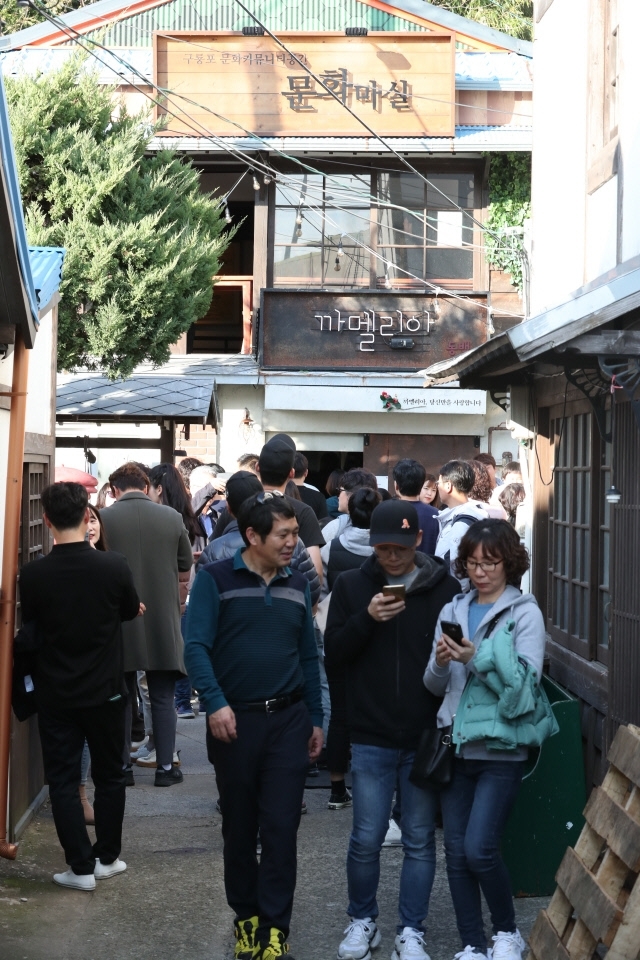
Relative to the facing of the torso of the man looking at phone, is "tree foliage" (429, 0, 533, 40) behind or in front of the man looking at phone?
behind

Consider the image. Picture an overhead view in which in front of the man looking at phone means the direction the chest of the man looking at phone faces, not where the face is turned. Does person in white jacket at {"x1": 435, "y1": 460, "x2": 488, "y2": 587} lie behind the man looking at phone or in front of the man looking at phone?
behind

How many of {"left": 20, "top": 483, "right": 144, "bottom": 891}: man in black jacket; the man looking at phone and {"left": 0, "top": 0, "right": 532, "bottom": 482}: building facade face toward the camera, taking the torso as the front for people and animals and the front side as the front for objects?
2

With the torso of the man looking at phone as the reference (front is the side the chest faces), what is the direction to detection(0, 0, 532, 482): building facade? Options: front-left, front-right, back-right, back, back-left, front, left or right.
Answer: back

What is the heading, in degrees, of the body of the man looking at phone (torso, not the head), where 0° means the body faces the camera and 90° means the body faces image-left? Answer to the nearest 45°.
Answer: approximately 0°

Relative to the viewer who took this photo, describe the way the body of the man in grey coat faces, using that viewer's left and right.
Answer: facing away from the viewer

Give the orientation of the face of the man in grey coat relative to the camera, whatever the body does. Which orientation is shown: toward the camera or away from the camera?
away from the camera

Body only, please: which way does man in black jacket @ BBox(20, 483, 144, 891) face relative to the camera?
away from the camera

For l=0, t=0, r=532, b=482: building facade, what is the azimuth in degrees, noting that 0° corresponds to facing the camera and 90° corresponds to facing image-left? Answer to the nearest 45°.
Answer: approximately 0°
